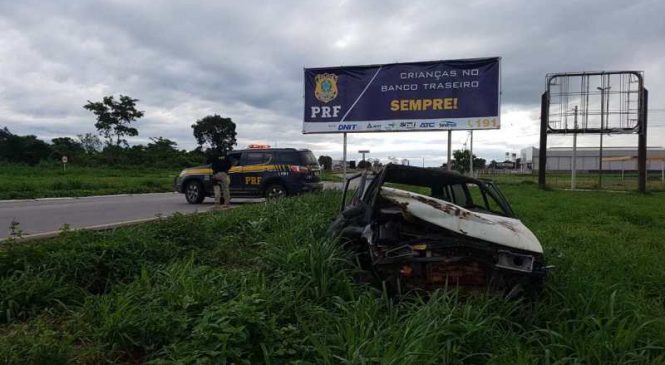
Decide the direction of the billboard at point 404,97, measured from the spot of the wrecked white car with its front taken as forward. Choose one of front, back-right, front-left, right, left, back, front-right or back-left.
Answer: back-left

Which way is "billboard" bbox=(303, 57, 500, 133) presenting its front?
toward the camera

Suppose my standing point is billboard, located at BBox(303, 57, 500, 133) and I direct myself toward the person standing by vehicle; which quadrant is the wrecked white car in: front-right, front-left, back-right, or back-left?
front-left

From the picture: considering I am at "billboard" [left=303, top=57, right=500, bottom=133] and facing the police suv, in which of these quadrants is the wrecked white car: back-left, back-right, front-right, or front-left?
front-left

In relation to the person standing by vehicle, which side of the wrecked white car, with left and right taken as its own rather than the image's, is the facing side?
back

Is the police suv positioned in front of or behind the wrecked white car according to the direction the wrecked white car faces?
behind

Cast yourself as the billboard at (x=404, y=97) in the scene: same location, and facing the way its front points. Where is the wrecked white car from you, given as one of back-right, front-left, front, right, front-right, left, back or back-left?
front

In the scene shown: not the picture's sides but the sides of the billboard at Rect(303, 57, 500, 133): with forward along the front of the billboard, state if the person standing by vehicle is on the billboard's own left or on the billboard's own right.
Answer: on the billboard's own right

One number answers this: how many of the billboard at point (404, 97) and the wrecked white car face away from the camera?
0

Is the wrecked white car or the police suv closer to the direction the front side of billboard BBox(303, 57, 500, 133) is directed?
the wrecked white car

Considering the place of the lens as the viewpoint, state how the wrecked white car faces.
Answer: facing the viewer and to the right of the viewer
